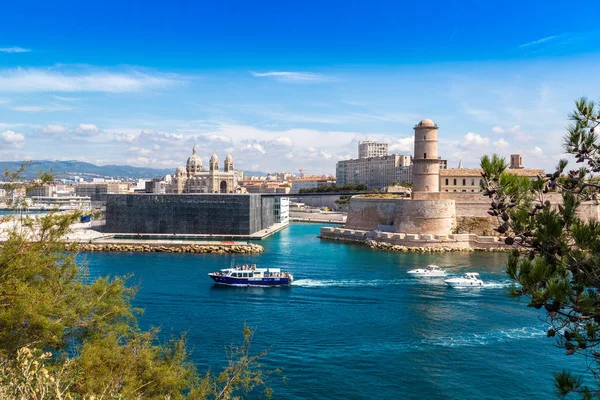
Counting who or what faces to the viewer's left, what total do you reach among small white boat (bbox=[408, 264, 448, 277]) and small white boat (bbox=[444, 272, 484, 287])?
2

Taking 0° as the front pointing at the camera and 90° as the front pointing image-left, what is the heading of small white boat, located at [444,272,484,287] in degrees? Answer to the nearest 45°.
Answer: approximately 90°

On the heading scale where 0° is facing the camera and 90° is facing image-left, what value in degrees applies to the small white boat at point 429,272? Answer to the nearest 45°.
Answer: approximately 90°

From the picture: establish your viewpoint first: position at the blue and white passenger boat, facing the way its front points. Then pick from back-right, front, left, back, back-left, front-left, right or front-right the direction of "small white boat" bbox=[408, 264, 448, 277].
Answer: back

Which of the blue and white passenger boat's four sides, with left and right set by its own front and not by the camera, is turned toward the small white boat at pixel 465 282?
back

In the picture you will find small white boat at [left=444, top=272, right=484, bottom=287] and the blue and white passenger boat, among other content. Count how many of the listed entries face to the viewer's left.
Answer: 2

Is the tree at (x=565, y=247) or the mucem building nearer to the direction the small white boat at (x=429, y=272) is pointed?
the mucem building

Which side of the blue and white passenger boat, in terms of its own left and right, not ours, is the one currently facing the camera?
left
